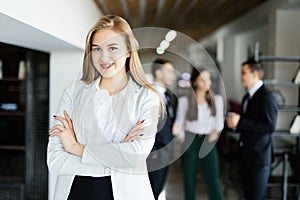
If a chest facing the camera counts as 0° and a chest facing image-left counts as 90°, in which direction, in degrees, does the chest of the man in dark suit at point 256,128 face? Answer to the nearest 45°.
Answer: approximately 90°

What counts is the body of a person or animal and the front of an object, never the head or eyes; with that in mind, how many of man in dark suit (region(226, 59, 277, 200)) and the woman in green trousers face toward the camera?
1

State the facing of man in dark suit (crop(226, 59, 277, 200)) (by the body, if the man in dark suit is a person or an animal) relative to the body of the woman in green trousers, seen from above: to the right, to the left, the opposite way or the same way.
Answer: to the right

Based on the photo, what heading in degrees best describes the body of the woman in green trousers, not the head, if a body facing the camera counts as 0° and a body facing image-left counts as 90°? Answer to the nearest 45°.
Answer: approximately 0°

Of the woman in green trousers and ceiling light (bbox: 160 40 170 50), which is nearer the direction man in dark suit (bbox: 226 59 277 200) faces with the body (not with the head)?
the woman in green trousers

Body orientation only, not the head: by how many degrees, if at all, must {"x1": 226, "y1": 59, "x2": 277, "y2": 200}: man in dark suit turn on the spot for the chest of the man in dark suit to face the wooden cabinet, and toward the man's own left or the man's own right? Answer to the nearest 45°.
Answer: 0° — they already face it
